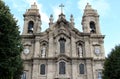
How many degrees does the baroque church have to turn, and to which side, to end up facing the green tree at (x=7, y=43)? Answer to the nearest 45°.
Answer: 0° — it already faces it

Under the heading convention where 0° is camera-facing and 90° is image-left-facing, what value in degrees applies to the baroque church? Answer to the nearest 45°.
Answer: approximately 0°

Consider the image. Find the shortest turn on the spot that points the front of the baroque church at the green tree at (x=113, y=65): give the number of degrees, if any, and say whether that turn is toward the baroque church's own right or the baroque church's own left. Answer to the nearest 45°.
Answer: approximately 45° to the baroque church's own left
